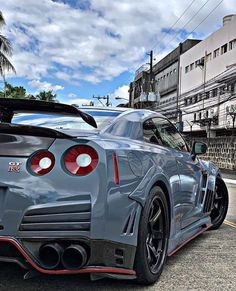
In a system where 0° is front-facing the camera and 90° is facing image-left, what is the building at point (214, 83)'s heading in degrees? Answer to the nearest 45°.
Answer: approximately 45°

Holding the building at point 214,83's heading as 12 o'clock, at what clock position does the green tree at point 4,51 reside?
The green tree is roughly at 12 o'clock from the building.

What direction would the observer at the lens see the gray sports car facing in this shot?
facing away from the viewer and to the right of the viewer

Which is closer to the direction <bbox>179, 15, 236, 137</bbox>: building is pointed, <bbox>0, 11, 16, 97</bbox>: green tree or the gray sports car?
the green tree

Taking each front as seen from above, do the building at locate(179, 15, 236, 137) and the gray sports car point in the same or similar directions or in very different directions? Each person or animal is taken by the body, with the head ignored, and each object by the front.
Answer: very different directions
